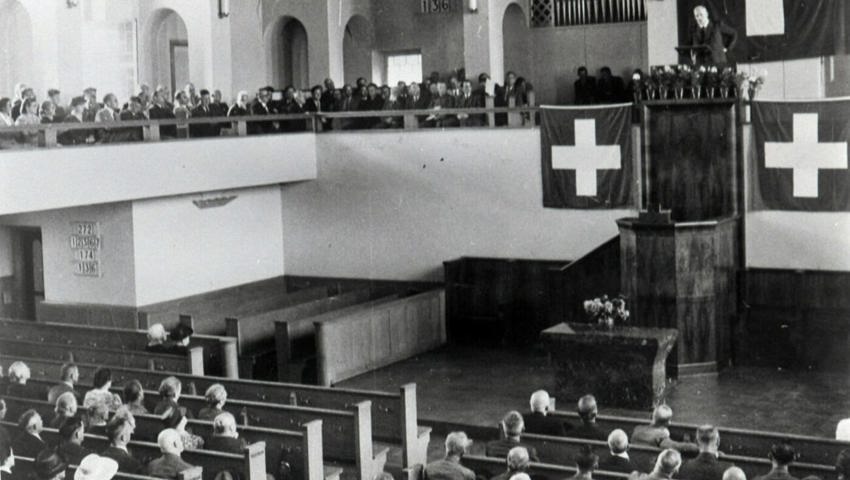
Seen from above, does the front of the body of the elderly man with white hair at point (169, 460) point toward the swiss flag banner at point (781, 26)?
yes

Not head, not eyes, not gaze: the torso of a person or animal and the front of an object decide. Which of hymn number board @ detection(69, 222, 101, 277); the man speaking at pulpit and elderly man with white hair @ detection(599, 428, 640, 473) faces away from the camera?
the elderly man with white hair

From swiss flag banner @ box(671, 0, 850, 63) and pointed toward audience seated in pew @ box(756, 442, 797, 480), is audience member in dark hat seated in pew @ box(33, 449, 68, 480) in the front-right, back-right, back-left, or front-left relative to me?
front-right

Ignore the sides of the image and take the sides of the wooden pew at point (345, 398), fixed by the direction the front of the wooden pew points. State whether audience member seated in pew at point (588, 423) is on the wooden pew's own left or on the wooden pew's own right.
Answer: on the wooden pew's own right

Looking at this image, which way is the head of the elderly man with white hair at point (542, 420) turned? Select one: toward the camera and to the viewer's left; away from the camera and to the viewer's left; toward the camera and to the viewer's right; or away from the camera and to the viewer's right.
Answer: away from the camera and to the viewer's right

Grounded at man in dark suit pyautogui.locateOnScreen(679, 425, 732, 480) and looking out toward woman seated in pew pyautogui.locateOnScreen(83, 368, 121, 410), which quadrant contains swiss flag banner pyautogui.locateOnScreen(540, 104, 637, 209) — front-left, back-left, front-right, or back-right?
front-right

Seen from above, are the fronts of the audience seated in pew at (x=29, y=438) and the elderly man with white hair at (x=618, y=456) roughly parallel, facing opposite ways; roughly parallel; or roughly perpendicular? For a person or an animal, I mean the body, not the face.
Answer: roughly parallel

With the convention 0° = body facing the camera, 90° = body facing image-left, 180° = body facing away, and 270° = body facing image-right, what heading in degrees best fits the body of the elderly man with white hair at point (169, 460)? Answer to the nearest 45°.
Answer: approximately 225°

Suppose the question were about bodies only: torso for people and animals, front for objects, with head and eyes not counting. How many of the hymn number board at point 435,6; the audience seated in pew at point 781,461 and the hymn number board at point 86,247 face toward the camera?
2

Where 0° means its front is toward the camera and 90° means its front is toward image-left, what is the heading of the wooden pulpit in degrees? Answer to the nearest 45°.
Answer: approximately 45°

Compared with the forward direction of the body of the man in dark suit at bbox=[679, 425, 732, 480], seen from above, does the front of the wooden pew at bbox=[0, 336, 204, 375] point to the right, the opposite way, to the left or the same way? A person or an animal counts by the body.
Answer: the same way

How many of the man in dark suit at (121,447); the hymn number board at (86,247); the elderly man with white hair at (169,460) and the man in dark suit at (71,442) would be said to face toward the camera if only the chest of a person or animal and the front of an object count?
1

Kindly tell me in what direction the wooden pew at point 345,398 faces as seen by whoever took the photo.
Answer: facing away from the viewer and to the right of the viewer

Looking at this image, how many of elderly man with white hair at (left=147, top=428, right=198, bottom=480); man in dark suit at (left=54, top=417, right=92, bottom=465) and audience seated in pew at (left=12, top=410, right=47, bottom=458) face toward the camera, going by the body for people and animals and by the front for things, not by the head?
0

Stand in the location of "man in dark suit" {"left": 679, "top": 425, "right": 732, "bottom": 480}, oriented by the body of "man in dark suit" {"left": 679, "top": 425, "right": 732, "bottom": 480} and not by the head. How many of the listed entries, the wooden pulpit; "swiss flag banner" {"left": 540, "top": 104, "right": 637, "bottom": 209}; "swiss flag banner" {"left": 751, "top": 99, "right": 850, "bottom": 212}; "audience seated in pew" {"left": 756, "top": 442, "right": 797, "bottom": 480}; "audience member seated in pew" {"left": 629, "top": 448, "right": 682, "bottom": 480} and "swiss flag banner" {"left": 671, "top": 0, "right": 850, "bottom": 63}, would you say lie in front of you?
4

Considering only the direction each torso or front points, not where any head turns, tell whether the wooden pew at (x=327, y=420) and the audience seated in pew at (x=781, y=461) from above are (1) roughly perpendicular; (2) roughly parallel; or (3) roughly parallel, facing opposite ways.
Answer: roughly parallel

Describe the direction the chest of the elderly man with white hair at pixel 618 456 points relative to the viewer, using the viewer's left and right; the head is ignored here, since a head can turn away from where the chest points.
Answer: facing away from the viewer

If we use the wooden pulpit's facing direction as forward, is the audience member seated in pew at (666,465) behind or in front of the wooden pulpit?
in front

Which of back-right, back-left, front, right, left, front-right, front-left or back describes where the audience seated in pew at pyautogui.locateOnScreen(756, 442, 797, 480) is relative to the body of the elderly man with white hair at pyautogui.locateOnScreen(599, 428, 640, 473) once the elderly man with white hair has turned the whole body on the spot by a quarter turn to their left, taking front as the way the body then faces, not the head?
back-left

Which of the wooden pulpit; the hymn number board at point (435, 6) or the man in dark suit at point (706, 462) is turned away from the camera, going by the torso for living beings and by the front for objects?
the man in dark suit

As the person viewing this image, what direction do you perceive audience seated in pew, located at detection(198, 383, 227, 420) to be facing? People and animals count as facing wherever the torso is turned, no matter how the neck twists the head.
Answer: facing away from the viewer and to the right of the viewer

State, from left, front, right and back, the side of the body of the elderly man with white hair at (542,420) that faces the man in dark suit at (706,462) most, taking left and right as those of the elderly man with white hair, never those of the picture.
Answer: right

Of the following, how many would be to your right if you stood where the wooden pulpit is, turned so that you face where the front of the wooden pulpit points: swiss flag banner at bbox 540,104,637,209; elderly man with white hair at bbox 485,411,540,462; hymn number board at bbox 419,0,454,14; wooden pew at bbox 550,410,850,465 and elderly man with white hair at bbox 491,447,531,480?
2

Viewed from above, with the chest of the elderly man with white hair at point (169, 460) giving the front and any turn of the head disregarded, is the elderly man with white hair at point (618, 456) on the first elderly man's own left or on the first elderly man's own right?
on the first elderly man's own right
